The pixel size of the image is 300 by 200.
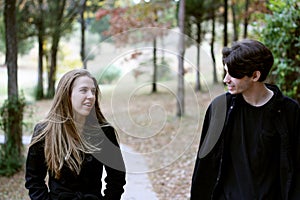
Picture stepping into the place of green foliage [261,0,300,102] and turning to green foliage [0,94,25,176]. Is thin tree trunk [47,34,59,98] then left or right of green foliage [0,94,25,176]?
right

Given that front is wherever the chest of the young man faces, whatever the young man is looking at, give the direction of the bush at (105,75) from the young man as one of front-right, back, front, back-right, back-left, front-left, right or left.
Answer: back-right

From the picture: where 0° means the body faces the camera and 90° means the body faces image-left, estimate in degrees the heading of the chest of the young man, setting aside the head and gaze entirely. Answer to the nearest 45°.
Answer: approximately 0°

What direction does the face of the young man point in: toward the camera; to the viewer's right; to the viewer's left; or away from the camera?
to the viewer's left

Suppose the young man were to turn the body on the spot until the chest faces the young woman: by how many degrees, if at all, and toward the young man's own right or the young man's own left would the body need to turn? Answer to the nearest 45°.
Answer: approximately 90° to the young man's own right

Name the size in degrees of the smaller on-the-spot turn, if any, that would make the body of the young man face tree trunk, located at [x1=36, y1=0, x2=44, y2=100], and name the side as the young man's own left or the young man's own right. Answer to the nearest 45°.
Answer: approximately 135° to the young man's own right

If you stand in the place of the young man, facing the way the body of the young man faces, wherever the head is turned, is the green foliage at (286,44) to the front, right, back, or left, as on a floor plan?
back

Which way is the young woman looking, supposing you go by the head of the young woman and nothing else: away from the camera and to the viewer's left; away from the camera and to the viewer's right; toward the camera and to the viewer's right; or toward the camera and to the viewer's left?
toward the camera and to the viewer's right
